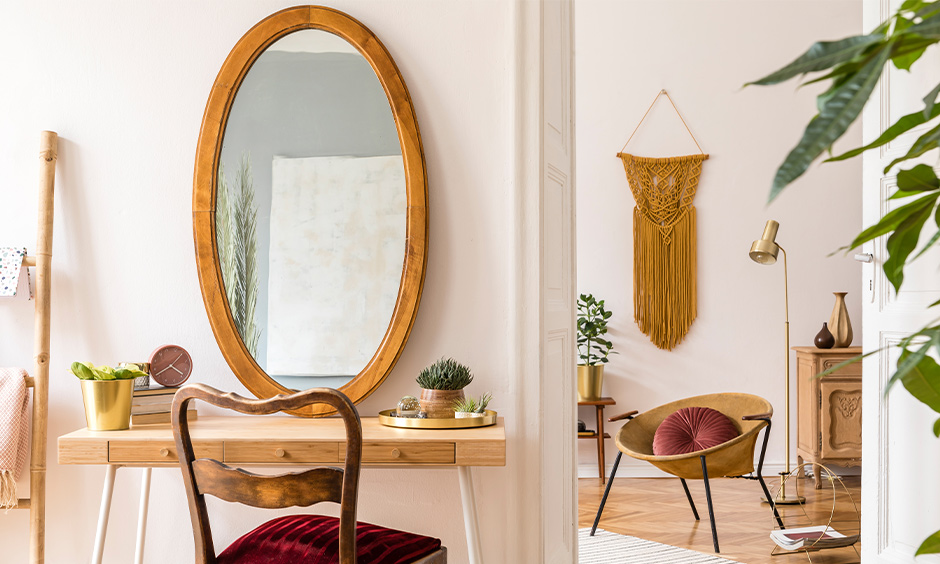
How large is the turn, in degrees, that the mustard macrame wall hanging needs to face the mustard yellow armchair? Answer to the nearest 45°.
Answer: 0° — it already faces it

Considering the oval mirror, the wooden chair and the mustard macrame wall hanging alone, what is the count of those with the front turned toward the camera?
2

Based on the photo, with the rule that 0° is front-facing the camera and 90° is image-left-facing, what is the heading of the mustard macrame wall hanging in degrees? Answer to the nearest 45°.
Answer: approximately 0°

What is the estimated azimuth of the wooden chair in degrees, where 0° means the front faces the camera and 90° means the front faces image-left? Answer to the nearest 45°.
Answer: approximately 225°

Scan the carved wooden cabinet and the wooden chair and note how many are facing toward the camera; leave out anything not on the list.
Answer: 1

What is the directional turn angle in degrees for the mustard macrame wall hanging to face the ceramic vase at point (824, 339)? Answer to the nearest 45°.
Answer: approximately 90° to its left

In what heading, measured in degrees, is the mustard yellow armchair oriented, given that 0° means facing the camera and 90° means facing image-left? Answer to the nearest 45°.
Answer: approximately 45°

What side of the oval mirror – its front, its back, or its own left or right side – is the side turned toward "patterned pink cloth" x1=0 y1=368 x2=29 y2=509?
right

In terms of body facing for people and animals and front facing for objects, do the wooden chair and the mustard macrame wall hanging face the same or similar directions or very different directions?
very different directions

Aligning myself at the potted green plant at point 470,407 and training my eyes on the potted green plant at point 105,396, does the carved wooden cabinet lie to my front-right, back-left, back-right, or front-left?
back-right

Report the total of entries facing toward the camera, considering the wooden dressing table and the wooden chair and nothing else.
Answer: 1

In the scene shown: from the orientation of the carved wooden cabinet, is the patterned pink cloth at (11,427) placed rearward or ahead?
ahead

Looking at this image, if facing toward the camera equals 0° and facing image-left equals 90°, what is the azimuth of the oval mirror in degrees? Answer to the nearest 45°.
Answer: approximately 0°

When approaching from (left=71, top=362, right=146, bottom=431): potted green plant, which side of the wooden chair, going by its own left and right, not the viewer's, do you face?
left

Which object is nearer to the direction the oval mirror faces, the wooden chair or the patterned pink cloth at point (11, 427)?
the wooden chair
